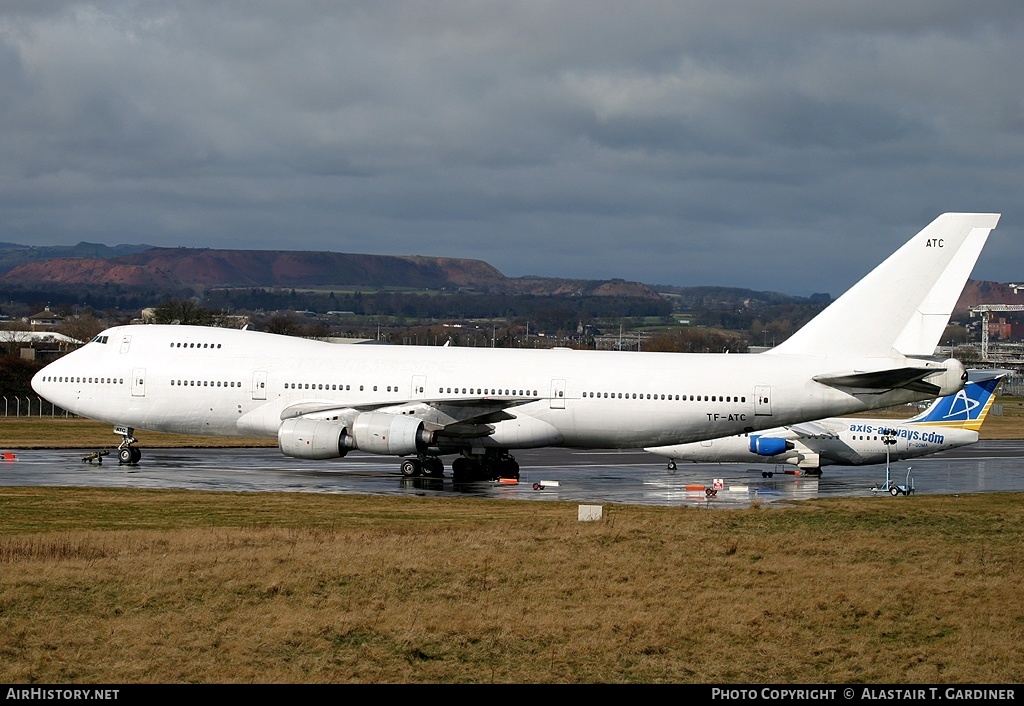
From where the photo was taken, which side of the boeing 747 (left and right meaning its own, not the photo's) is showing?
left

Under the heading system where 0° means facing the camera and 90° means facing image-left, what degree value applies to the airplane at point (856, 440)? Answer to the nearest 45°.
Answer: approximately 90°

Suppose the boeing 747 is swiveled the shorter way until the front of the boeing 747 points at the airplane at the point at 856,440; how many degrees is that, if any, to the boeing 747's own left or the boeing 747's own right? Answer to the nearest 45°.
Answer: approximately 135° to the boeing 747's own right

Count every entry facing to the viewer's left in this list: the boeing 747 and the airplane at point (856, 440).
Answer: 2
